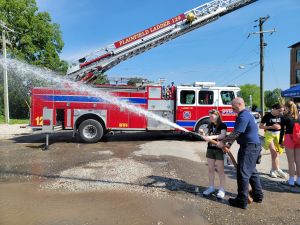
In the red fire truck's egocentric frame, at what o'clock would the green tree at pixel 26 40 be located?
The green tree is roughly at 8 o'clock from the red fire truck.

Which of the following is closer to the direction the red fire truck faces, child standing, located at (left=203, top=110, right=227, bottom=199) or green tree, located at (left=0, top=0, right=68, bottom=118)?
the child standing

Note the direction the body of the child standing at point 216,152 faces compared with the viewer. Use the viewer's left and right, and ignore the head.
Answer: facing the viewer and to the left of the viewer

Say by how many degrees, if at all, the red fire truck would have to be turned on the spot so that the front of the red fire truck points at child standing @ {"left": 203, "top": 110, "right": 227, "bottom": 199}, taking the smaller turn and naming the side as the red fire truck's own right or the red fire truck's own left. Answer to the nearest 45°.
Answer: approximately 90° to the red fire truck's own right

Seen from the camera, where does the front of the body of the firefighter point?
to the viewer's left

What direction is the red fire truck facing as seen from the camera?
to the viewer's right

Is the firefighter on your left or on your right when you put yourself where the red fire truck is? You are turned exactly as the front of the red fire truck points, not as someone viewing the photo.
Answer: on your right

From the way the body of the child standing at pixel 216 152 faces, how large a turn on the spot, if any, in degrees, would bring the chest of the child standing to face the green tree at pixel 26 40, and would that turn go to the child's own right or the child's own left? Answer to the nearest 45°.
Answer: approximately 90° to the child's own right

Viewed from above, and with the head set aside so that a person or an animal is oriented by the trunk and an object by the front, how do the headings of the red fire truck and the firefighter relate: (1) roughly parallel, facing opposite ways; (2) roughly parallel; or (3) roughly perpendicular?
roughly parallel, facing opposite ways

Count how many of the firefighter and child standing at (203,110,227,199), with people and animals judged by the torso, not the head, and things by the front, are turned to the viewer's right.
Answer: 0
